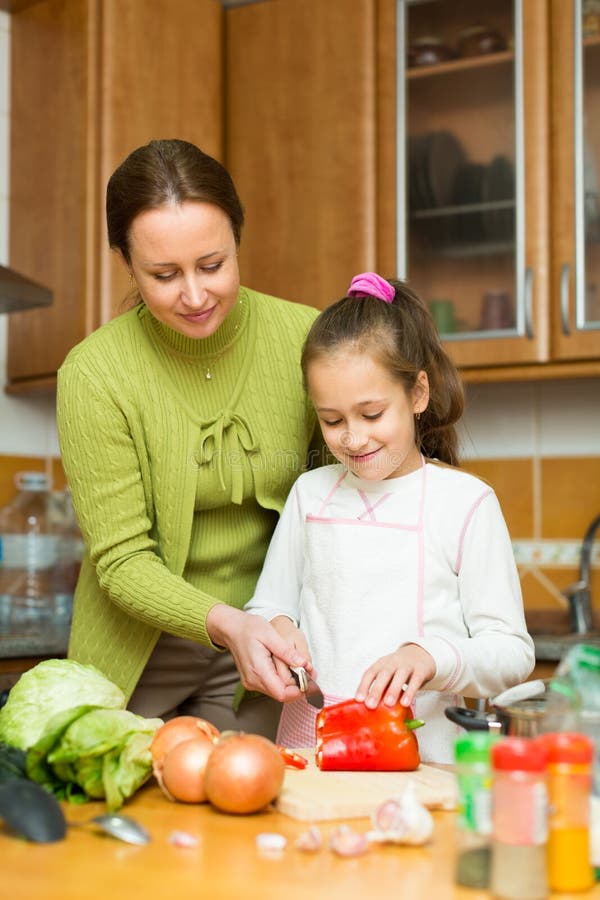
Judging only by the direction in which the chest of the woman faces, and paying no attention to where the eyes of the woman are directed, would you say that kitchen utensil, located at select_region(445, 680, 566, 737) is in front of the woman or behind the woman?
in front

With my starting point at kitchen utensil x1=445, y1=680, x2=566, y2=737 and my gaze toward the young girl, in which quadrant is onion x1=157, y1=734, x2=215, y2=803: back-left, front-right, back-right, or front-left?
front-left

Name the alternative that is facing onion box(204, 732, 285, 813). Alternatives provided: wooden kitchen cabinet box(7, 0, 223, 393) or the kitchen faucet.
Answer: the wooden kitchen cabinet

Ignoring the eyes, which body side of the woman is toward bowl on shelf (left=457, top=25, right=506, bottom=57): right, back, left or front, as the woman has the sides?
left

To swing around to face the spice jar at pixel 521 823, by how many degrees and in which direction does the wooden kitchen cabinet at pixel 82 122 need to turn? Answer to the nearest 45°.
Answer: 0° — it already faces it

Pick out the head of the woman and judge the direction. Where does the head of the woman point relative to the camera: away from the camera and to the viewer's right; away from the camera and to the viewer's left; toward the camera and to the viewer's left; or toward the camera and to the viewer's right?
toward the camera and to the viewer's right

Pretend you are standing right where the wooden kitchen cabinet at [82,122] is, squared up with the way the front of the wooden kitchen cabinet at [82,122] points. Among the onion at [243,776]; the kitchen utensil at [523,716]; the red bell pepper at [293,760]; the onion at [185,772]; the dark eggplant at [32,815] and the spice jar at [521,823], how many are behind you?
0

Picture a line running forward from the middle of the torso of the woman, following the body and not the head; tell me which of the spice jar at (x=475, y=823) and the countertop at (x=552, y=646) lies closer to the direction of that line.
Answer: the spice jar

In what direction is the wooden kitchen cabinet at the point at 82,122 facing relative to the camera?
toward the camera
